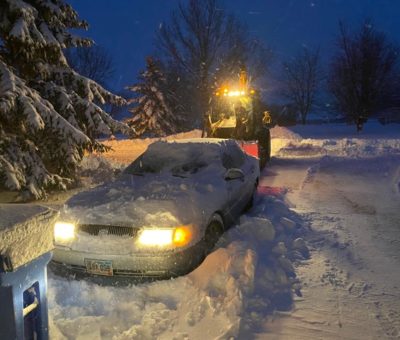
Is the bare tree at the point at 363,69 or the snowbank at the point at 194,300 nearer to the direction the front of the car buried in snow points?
the snowbank

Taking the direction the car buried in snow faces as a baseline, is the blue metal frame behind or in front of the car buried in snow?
in front

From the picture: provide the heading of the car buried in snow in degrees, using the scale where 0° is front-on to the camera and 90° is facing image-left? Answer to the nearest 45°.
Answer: approximately 45°

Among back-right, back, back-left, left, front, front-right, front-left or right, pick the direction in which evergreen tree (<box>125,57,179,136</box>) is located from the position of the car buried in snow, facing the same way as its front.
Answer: back-right

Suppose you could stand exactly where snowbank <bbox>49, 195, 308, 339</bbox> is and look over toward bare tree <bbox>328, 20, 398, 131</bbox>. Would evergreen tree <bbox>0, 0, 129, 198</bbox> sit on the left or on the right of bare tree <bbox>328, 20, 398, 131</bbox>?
left

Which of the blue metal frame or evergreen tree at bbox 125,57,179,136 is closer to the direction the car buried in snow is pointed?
the blue metal frame

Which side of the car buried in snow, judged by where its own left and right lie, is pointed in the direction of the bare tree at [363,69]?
back

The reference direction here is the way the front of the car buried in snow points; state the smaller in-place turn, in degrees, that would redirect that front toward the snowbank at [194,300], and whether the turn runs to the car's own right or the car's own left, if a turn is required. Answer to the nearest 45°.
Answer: approximately 90° to the car's own left

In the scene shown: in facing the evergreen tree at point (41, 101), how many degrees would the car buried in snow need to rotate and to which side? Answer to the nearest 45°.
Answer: approximately 90° to its right
